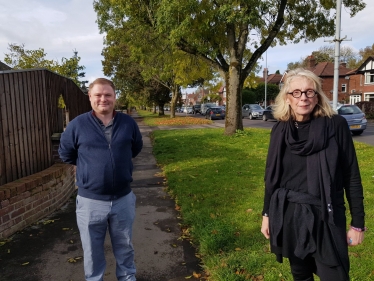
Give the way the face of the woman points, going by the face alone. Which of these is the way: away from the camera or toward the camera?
toward the camera

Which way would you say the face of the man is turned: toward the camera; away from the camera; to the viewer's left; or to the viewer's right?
toward the camera

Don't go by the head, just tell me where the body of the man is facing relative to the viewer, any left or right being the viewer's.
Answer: facing the viewer

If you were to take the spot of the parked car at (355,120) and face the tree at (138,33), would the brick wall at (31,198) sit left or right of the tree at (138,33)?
left

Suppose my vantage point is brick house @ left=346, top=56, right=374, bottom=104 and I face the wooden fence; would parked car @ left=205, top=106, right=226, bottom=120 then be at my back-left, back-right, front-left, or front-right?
front-right

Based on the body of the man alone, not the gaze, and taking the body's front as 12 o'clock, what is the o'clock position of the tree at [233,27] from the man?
The tree is roughly at 7 o'clock from the man.

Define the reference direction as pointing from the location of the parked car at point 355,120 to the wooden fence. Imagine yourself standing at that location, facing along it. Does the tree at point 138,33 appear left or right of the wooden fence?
right
